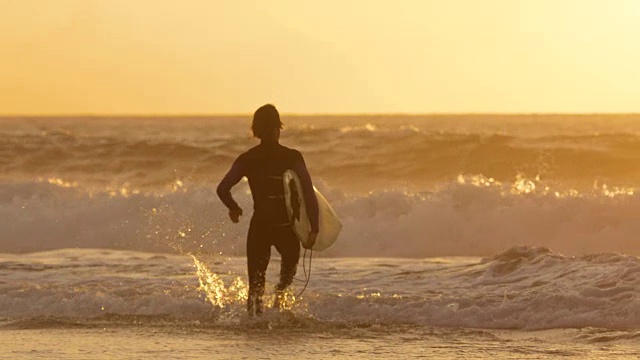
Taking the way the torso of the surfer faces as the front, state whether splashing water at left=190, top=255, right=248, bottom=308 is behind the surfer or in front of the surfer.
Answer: behind
